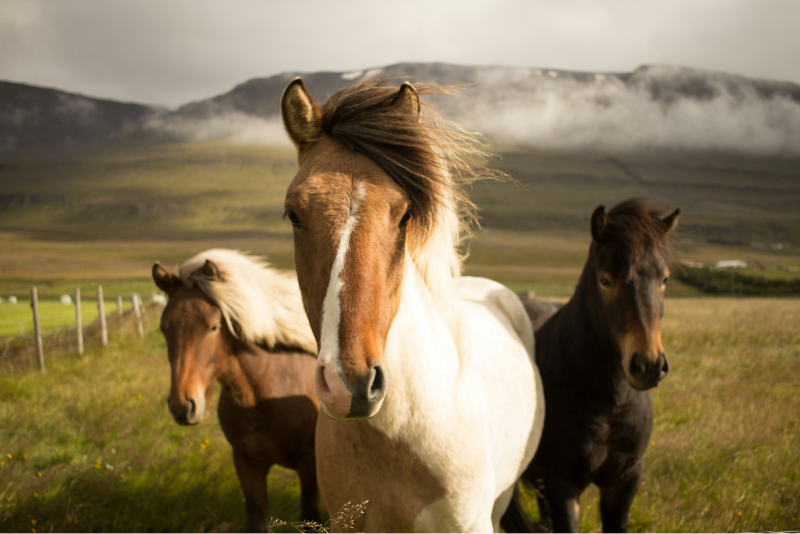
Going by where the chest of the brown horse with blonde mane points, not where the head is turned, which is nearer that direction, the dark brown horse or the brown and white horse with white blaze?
the brown and white horse with white blaze

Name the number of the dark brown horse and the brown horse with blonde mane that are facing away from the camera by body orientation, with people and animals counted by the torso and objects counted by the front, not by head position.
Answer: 0

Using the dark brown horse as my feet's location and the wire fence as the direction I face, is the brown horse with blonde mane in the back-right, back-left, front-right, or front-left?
front-left

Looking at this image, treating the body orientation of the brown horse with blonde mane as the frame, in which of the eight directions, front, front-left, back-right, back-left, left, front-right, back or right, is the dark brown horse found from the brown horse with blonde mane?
left

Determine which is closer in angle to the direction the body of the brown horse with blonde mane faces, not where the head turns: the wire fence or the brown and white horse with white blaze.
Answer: the brown and white horse with white blaze

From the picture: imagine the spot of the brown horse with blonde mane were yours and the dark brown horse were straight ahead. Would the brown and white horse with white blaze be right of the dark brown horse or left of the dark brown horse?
right

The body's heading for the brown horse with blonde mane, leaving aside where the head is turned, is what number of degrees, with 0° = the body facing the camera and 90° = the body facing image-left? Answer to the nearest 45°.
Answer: approximately 45°

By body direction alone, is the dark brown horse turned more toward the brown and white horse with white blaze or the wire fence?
the brown and white horse with white blaze

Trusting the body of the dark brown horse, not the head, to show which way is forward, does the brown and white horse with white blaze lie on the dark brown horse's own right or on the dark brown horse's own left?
on the dark brown horse's own right

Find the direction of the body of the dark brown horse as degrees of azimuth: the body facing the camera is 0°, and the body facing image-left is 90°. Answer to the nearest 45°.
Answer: approximately 315°

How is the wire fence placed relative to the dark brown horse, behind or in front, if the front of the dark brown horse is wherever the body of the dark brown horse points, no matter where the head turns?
behind
